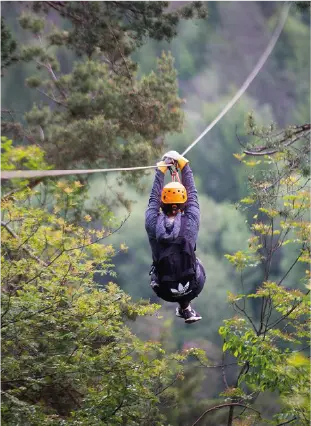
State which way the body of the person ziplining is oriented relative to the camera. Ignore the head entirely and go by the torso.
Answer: away from the camera
